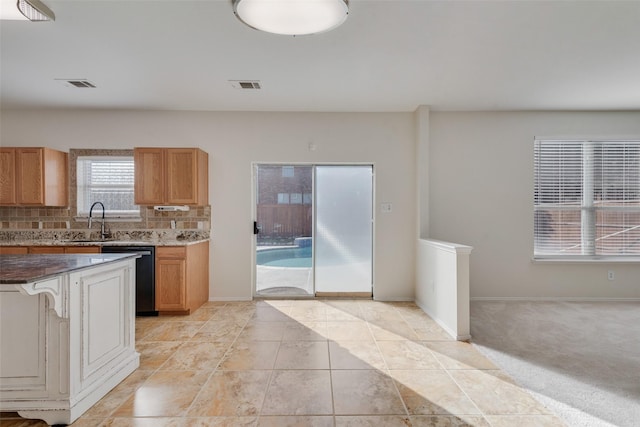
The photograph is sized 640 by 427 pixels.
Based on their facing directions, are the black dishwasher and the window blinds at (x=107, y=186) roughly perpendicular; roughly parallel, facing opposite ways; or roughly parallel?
roughly parallel

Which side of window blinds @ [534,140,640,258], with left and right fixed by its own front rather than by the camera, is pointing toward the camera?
front

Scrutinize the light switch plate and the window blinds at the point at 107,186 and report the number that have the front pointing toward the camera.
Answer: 2

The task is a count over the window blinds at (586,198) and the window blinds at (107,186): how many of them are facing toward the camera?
2

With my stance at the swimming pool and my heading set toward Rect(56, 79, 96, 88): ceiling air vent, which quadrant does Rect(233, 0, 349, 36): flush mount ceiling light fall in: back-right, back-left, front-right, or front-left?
front-left

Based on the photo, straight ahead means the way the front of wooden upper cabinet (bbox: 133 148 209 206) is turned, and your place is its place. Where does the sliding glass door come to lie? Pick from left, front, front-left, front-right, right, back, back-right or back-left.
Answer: left

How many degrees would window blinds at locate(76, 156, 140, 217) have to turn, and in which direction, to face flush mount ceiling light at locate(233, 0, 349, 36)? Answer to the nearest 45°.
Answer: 0° — it already faces it

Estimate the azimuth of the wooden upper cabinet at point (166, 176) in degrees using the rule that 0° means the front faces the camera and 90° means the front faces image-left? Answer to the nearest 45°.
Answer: approximately 0°

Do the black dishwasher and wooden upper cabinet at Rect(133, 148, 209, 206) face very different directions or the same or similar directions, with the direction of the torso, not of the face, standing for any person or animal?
same or similar directions

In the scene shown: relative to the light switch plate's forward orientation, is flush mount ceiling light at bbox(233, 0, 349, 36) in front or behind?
in front

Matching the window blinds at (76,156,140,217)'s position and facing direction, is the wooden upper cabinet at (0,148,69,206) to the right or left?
on its right

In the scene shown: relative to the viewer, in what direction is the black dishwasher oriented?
toward the camera

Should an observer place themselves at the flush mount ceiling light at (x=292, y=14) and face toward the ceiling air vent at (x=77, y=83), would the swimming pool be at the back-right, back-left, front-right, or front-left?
front-right

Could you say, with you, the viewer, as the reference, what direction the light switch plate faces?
facing the viewer

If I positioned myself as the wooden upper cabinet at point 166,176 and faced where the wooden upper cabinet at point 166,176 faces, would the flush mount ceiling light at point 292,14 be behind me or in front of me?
in front

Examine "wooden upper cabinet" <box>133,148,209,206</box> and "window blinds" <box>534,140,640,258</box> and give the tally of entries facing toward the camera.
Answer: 2

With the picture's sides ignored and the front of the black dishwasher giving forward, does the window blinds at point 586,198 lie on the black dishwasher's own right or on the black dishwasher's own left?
on the black dishwasher's own left

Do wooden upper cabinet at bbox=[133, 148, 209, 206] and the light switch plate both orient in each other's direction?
no

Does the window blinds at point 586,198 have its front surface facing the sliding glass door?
no
